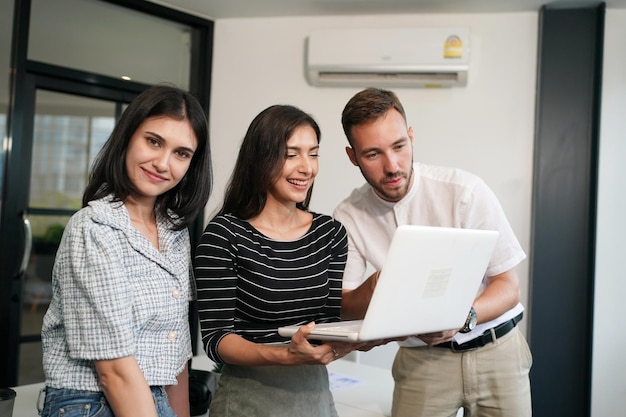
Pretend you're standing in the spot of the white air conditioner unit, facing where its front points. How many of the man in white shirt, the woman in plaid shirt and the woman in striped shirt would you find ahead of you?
3

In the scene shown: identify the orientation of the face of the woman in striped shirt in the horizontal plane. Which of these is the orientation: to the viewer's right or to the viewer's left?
to the viewer's right

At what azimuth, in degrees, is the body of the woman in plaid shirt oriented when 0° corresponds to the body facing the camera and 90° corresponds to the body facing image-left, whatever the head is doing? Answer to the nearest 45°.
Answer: approximately 315°

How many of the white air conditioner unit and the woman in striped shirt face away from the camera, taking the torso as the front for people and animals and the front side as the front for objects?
0

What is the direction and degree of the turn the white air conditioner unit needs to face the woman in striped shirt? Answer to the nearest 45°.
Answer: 0° — it already faces them

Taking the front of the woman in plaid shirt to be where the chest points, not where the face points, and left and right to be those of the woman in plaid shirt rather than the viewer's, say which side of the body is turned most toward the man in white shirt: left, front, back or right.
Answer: left

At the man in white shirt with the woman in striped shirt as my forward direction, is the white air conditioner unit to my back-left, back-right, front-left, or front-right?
back-right

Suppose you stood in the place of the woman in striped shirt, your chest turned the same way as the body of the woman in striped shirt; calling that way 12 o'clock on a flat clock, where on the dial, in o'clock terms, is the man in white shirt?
The man in white shirt is roughly at 9 o'clock from the woman in striped shirt.
